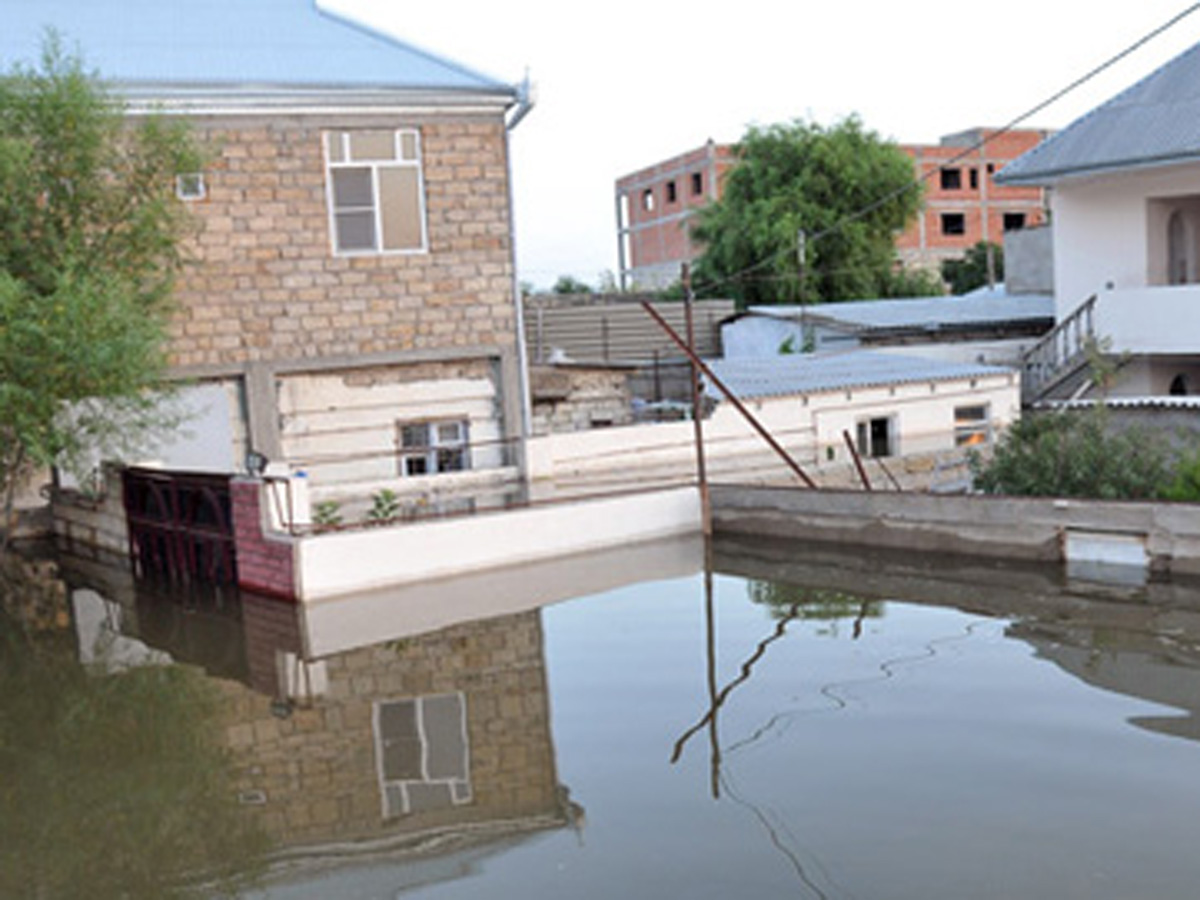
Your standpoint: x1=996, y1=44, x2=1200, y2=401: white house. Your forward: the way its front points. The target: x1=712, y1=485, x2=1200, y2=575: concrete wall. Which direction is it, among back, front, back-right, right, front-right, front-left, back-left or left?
front

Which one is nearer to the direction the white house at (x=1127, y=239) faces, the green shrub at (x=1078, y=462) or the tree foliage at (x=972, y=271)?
the green shrub

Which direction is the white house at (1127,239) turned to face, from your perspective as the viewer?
facing the viewer

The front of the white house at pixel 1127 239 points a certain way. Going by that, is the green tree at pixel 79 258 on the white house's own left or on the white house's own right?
on the white house's own right

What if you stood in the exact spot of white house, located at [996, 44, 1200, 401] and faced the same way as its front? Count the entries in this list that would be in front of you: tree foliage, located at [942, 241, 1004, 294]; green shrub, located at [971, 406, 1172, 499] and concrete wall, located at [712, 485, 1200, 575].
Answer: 2

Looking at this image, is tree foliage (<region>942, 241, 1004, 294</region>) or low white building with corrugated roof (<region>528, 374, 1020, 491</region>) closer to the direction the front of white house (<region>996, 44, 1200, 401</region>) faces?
the low white building with corrugated roof

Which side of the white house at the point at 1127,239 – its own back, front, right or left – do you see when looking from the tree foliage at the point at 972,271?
right

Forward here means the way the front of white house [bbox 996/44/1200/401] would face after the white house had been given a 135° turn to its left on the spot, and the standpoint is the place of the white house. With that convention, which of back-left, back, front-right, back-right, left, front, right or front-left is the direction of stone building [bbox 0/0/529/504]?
back

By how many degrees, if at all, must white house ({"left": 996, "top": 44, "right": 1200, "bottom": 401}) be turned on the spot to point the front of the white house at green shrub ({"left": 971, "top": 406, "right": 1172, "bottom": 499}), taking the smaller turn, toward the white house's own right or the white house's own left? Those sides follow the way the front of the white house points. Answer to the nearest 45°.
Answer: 0° — it already faces it

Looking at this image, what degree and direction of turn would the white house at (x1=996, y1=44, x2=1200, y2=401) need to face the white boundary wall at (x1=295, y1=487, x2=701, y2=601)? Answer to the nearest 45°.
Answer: approximately 45° to its right

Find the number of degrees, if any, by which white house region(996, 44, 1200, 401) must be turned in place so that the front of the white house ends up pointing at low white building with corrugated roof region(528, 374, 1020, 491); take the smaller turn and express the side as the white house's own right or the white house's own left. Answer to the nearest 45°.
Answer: approximately 45° to the white house's own right
